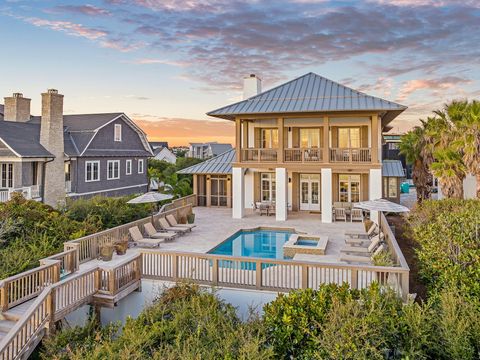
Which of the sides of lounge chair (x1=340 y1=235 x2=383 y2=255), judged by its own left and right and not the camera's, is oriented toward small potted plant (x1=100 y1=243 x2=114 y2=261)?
front

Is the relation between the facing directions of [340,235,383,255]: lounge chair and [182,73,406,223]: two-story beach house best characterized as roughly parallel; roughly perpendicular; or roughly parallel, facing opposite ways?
roughly perpendicular

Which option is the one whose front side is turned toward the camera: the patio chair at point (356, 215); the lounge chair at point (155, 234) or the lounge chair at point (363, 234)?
the patio chair

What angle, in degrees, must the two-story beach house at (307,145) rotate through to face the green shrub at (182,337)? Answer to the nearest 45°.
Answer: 0° — it already faces it

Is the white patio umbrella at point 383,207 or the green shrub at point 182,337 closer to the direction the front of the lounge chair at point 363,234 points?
the green shrub

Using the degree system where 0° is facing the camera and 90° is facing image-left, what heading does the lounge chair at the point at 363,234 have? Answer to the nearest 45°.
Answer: approximately 90°

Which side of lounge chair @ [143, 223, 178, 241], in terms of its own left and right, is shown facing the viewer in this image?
right

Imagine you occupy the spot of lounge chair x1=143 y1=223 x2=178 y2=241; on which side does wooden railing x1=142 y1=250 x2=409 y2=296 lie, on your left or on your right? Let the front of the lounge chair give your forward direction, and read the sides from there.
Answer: on your right

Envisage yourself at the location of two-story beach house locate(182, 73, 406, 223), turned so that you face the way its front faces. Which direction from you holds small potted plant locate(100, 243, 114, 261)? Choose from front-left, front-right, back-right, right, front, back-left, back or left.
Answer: front-right

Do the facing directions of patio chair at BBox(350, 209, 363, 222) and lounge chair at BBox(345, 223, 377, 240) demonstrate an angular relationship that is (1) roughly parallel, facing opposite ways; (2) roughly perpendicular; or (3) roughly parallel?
roughly perpendicular

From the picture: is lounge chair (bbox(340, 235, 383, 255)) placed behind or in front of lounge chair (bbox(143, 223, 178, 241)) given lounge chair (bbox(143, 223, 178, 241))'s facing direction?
in front

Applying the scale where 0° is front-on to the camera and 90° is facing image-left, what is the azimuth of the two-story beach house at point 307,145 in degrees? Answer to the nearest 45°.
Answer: approximately 0°

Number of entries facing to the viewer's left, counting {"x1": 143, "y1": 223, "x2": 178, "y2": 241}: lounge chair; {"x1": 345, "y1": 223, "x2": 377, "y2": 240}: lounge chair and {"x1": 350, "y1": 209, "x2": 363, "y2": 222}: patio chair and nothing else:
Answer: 1
